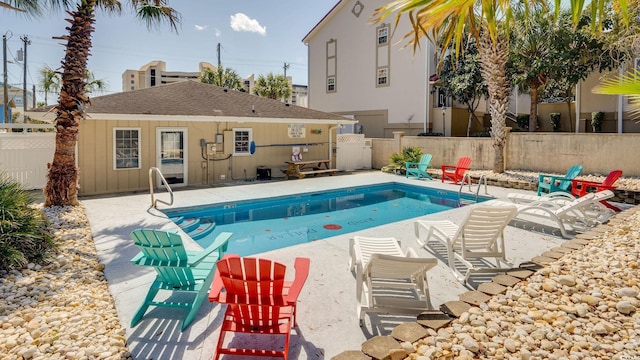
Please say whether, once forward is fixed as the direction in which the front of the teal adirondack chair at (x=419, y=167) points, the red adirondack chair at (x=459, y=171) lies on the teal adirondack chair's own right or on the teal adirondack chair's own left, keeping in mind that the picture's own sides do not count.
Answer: on the teal adirondack chair's own left

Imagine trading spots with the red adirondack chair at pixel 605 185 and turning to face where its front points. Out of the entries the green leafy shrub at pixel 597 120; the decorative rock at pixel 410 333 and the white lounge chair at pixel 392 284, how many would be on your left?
2

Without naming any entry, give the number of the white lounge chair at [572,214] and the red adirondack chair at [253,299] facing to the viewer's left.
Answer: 1

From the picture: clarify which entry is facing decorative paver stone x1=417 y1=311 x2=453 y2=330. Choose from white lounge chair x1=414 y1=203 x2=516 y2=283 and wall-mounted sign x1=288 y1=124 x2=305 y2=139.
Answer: the wall-mounted sign

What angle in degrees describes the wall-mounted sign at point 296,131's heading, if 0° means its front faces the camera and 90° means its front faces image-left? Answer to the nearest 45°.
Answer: approximately 0°

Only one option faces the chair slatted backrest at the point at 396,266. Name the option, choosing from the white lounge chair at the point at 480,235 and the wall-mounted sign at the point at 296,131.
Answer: the wall-mounted sign

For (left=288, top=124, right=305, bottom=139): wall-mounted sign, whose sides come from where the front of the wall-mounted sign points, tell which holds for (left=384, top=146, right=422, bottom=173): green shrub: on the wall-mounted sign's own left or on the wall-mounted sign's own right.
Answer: on the wall-mounted sign's own left

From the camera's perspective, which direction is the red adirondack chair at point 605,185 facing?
to the viewer's left

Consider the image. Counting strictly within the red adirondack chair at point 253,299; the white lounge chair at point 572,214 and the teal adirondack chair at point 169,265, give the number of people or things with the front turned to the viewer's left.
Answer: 1

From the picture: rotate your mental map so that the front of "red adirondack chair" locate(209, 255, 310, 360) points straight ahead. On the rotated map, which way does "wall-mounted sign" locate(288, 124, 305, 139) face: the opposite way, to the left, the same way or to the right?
the opposite way

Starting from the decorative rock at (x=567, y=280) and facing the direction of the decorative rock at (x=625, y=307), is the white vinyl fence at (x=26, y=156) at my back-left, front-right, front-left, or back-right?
back-right
